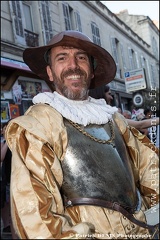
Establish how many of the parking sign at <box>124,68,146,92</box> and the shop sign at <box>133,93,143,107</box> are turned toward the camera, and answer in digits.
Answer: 2

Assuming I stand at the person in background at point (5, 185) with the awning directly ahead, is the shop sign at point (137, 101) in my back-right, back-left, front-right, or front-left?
front-right

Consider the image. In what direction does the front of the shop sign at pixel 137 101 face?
toward the camera

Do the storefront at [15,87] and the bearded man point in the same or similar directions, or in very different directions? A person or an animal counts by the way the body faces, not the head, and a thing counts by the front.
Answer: same or similar directions

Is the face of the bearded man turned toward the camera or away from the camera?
toward the camera

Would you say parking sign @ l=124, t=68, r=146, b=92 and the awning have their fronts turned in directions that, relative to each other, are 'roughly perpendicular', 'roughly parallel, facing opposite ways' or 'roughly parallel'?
roughly perpendicular

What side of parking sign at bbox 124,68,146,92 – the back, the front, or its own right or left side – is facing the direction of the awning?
right

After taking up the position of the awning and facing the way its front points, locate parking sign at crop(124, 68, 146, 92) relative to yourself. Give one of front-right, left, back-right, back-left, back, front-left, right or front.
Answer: left

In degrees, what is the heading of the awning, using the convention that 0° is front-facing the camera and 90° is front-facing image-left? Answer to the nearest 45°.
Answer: approximately 315°

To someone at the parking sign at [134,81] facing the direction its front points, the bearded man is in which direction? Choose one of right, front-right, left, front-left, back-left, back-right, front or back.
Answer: front

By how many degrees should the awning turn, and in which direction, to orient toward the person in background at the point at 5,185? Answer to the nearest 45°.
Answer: approximately 45° to its right

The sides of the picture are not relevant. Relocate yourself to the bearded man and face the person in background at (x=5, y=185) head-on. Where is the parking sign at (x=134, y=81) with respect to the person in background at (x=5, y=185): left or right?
right

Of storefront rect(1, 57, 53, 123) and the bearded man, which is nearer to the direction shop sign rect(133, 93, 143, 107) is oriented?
the bearded man
